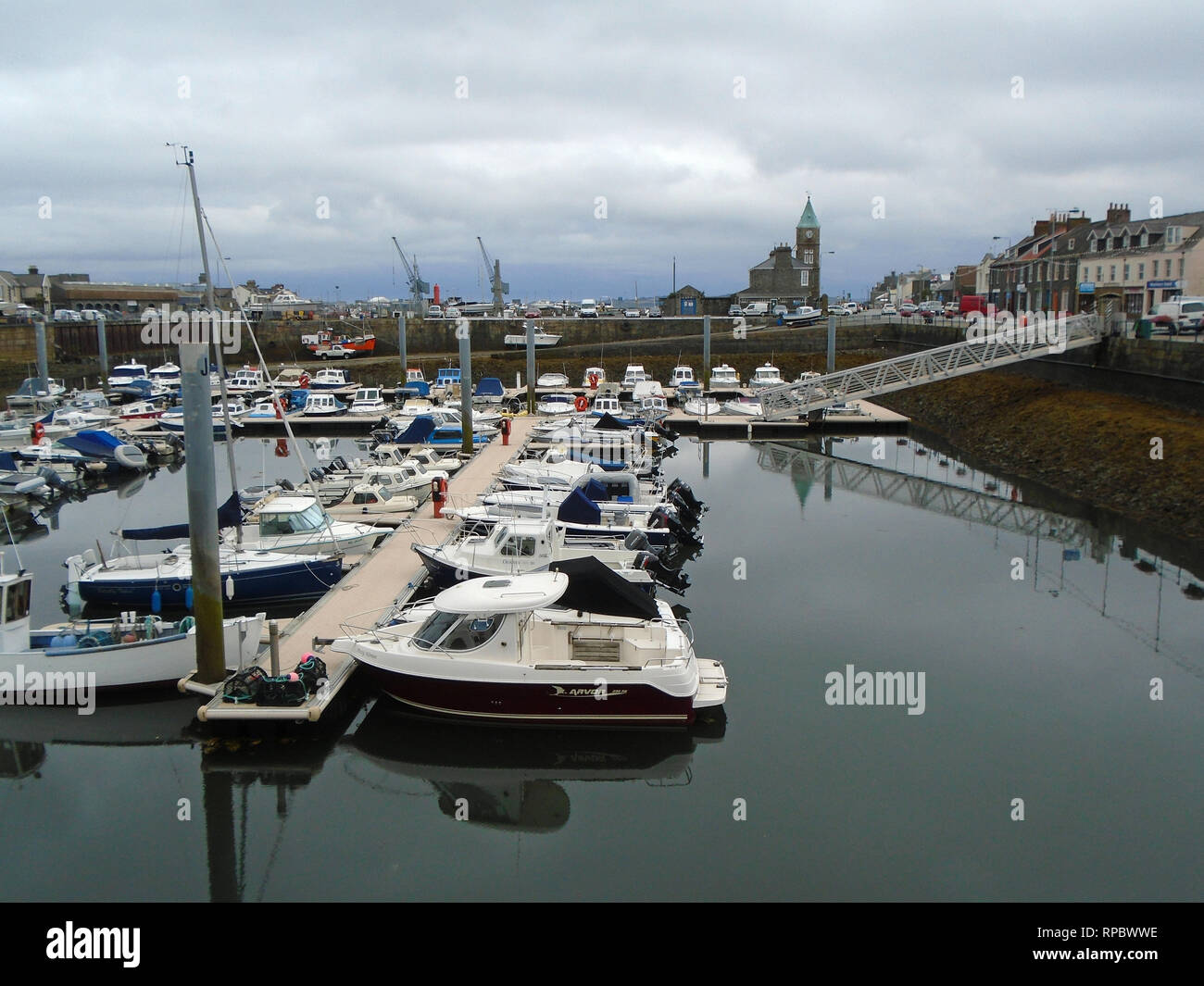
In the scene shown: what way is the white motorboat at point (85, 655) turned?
to the viewer's right

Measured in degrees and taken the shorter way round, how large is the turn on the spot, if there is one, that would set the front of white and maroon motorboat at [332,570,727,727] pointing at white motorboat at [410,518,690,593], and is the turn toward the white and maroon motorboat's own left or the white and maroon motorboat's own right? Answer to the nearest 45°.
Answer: approximately 90° to the white and maroon motorboat's own right

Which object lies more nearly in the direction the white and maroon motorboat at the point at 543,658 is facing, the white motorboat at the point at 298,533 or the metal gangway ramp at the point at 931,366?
the white motorboat

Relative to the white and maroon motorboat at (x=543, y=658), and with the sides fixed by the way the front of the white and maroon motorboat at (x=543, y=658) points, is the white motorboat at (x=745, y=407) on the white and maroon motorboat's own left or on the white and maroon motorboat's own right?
on the white and maroon motorboat's own right

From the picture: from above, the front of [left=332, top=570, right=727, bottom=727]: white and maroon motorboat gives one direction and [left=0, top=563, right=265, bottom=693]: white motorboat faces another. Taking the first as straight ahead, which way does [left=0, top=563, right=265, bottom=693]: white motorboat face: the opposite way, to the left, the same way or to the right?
the opposite way

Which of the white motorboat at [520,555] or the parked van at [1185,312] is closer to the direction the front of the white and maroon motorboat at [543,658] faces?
the white motorboat

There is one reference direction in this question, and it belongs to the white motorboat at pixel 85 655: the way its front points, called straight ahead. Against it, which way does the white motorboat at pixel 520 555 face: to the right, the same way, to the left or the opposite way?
the opposite way

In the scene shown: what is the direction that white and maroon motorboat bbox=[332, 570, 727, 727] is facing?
to the viewer's left

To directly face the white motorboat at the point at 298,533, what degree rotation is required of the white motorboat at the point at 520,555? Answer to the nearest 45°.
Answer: approximately 45° to its right

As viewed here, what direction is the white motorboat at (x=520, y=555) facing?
to the viewer's left

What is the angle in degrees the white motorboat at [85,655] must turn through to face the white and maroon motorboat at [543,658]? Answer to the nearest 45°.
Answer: approximately 45° to its right

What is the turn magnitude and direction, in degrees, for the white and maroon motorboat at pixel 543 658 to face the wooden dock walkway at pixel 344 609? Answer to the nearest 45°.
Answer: approximately 45° to its right
